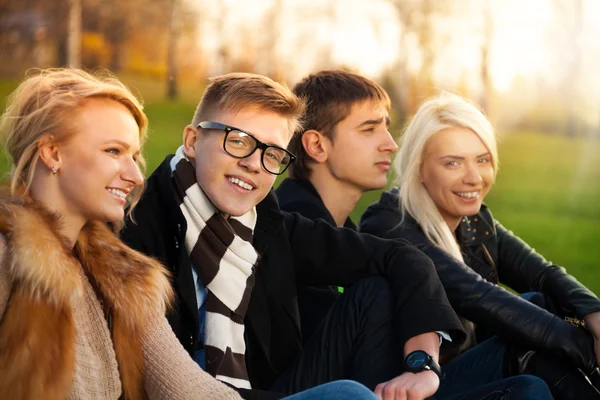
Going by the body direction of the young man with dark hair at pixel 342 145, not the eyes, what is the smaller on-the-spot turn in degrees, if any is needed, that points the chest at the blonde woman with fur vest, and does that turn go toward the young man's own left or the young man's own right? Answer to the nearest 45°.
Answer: approximately 90° to the young man's own right

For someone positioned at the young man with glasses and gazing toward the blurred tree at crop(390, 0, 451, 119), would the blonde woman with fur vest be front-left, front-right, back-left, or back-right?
back-left

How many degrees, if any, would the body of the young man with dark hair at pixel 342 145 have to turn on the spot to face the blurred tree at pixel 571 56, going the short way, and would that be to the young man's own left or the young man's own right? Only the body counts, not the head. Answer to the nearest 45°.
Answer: approximately 90° to the young man's own left

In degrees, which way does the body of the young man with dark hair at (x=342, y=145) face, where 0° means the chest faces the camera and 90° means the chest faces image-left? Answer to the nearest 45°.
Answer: approximately 270°

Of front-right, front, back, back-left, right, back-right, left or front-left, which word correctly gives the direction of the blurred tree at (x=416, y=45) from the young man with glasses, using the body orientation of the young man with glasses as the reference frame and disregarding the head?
back-left

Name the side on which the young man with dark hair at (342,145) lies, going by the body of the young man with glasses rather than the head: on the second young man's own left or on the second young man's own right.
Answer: on the second young man's own left

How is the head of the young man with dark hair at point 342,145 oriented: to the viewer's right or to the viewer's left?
to the viewer's right

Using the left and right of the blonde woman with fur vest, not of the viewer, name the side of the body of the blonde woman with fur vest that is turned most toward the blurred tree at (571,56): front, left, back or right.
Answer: left

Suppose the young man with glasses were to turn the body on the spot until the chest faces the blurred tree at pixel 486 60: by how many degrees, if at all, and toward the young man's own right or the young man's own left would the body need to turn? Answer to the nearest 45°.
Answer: approximately 135° to the young man's own left

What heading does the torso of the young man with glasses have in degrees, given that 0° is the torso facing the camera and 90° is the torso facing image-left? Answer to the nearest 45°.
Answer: approximately 315°

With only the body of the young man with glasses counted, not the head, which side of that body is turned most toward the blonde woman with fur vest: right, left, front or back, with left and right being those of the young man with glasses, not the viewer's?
right
